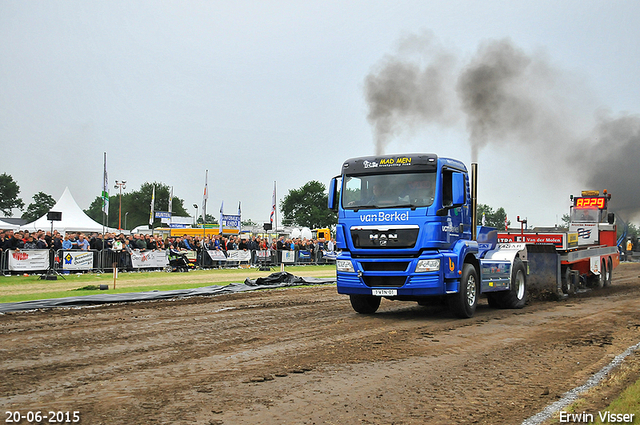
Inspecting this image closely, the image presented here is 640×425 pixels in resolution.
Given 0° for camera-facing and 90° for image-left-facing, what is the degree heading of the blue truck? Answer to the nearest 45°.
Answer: approximately 45°

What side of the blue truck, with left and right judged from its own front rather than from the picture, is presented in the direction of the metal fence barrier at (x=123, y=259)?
right

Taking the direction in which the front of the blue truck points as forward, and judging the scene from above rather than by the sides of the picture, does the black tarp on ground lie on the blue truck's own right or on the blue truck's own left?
on the blue truck's own right

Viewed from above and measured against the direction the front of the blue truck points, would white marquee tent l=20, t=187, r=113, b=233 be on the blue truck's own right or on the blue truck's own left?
on the blue truck's own right
